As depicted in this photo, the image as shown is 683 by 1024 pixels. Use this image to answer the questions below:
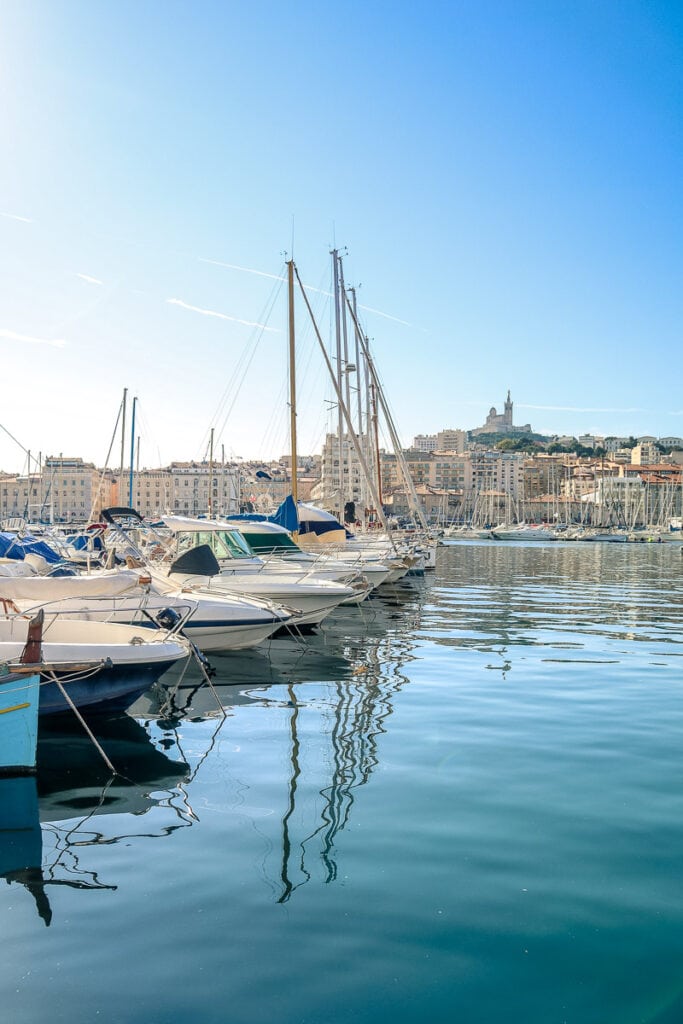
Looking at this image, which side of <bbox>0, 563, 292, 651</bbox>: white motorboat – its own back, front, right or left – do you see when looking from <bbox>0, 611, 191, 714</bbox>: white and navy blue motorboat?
right

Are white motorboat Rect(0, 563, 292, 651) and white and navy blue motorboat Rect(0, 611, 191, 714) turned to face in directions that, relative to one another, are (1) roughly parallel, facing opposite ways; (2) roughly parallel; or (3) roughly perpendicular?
roughly parallel

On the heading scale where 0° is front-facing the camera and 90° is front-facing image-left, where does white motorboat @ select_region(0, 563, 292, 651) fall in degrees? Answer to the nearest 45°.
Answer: approximately 270°

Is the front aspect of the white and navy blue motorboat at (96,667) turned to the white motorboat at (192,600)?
no

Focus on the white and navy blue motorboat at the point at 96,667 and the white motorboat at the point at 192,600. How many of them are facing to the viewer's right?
2

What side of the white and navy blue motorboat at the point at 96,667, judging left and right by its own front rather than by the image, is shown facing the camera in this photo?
right
